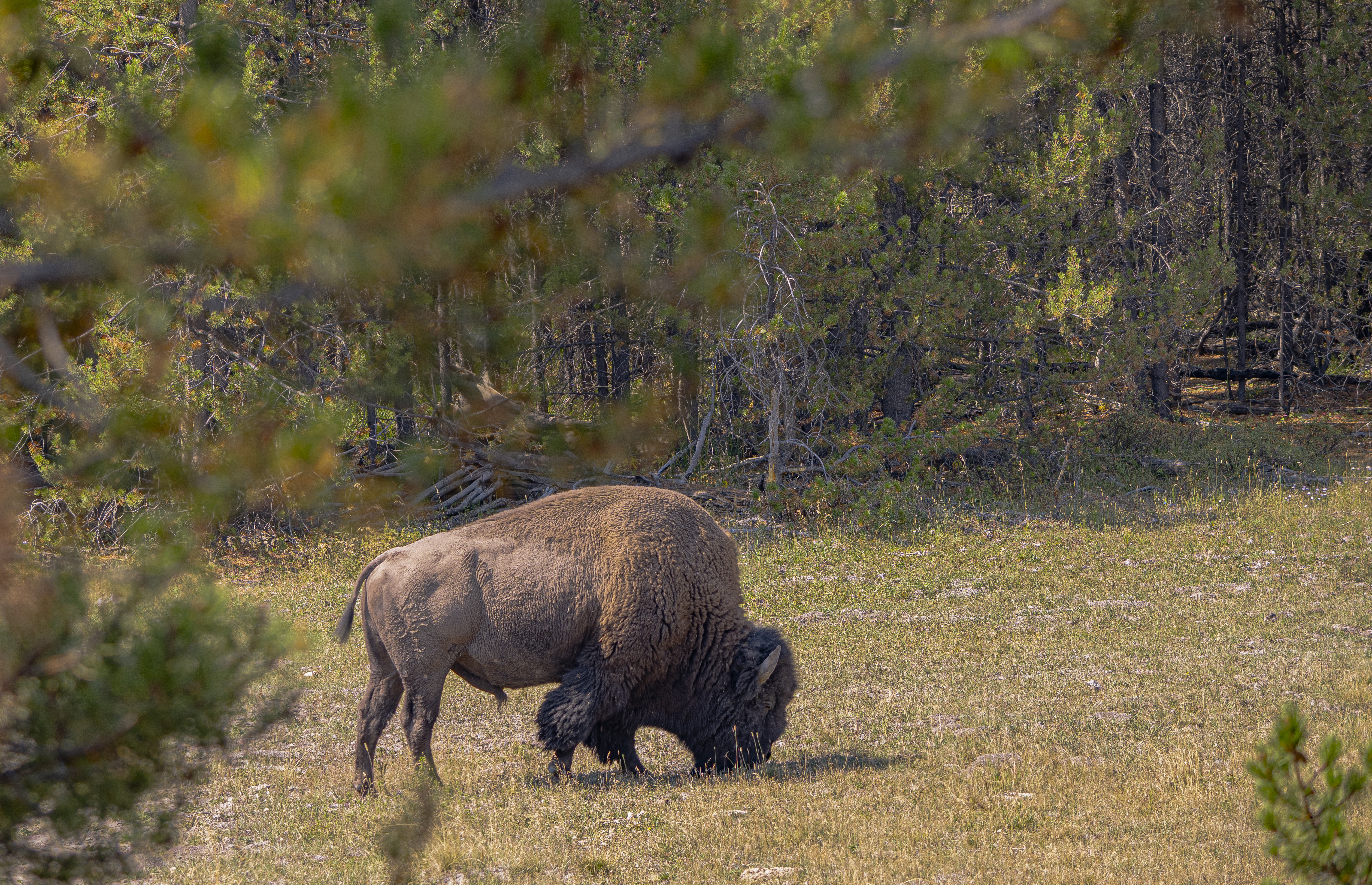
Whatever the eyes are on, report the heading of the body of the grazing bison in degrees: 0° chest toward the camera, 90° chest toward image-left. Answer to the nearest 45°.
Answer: approximately 270°
